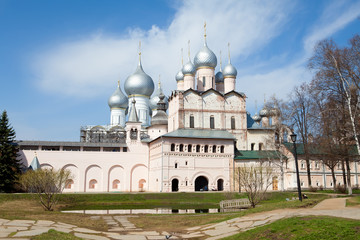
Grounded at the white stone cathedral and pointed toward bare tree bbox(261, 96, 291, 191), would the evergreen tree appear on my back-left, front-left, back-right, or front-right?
back-right

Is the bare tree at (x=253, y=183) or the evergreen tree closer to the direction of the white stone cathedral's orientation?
the bare tree

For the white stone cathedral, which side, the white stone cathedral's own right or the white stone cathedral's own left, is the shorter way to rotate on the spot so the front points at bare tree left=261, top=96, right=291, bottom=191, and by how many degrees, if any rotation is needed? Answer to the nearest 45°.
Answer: approximately 45° to the white stone cathedral's own left

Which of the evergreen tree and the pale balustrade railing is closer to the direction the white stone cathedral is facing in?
the pale balustrade railing

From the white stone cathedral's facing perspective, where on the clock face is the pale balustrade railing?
The pale balustrade railing is roughly at 12 o'clock from the white stone cathedral.

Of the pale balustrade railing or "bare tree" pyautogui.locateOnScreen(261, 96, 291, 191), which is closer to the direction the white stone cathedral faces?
the pale balustrade railing

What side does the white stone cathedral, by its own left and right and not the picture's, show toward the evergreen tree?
right

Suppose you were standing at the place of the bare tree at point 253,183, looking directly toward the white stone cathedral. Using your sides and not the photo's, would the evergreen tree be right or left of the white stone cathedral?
left

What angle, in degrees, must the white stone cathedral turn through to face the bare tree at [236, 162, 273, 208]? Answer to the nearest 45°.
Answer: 0° — it already faces it

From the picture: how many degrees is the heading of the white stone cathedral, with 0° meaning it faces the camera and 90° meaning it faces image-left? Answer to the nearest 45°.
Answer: approximately 0°
